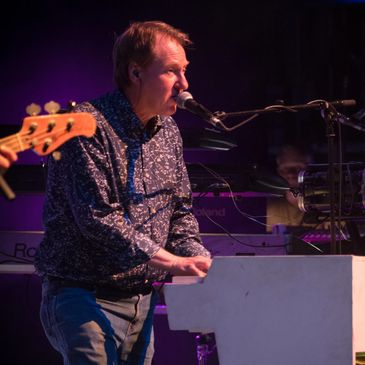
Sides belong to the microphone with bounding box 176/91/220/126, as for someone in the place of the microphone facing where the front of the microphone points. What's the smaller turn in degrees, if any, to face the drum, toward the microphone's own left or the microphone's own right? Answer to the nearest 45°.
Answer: approximately 135° to the microphone's own right

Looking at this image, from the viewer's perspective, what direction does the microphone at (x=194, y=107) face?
to the viewer's left

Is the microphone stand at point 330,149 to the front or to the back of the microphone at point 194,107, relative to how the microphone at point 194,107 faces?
to the back
